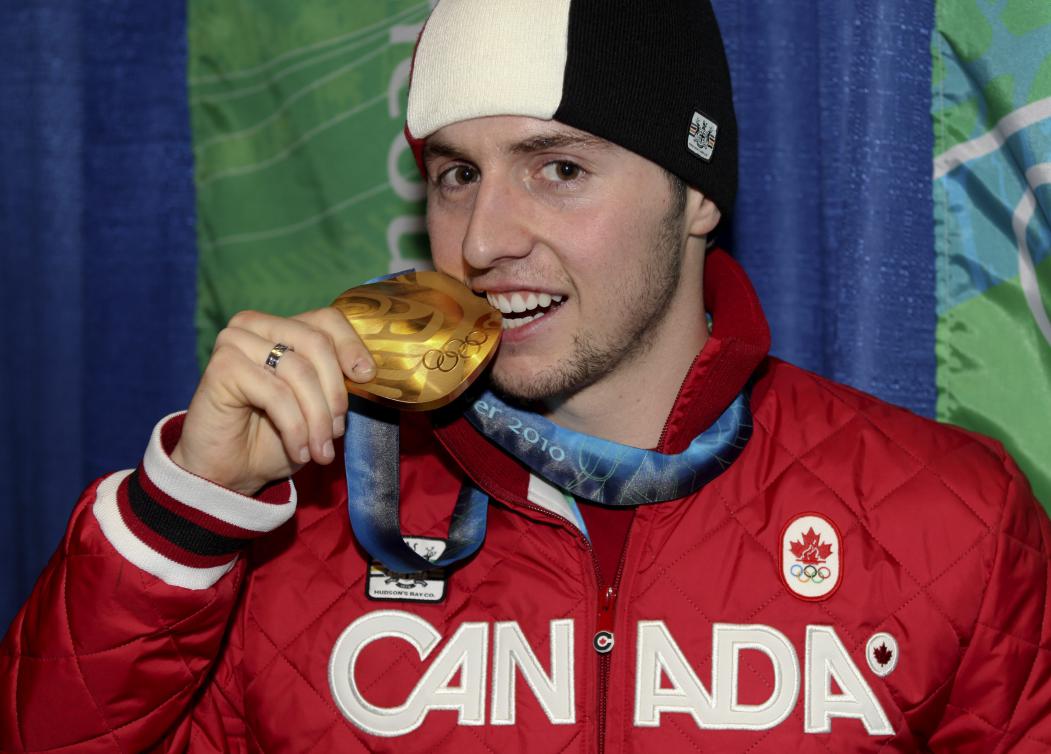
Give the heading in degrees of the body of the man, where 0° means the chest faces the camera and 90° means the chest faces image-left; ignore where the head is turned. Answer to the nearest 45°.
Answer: approximately 0°
